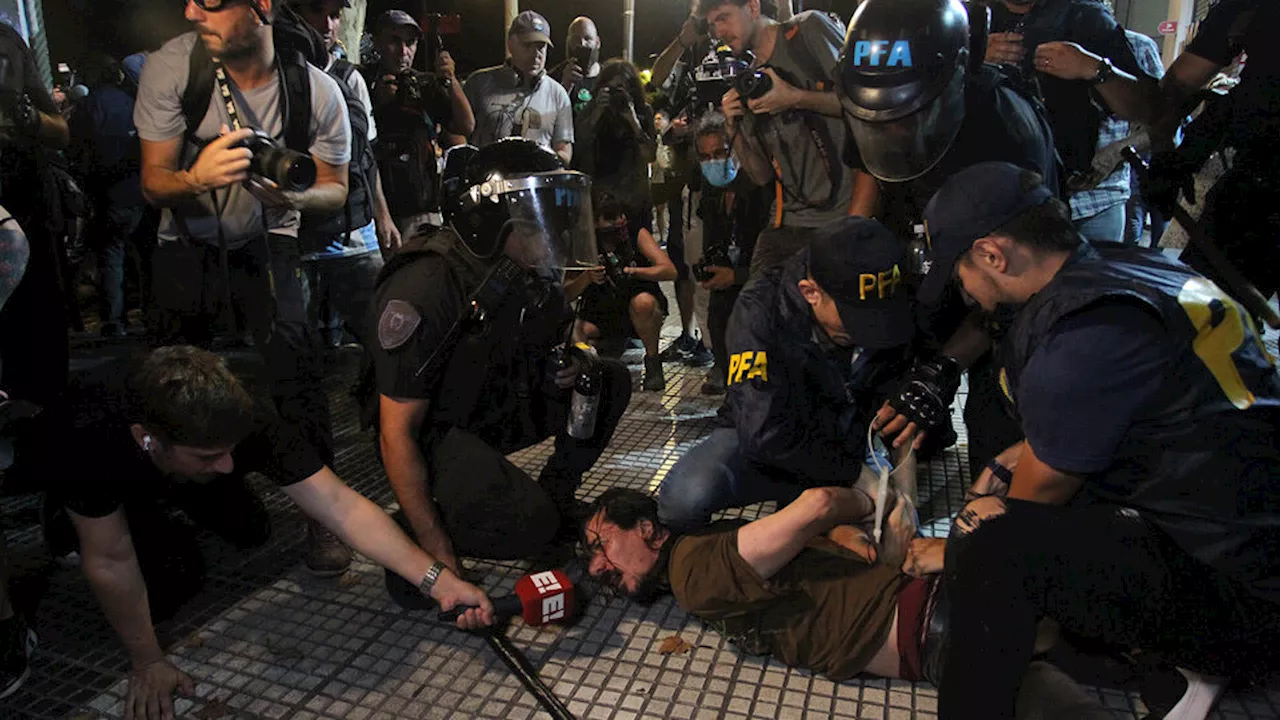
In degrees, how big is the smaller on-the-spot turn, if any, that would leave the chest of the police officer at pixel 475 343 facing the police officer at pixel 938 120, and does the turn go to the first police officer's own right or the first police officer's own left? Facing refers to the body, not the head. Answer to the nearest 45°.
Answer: approximately 45° to the first police officer's own left

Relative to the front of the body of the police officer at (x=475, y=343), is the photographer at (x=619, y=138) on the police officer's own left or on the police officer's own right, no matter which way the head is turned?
on the police officer's own left

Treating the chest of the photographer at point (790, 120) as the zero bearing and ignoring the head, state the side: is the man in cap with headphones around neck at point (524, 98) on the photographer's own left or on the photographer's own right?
on the photographer's own right

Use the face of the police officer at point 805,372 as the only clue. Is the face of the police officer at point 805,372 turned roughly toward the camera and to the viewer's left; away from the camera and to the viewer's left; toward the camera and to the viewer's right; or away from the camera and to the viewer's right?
toward the camera and to the viewer's right

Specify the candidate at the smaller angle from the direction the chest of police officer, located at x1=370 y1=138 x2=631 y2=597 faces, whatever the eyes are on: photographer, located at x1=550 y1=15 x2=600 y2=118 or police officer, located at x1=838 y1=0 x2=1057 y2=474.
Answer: the police officer

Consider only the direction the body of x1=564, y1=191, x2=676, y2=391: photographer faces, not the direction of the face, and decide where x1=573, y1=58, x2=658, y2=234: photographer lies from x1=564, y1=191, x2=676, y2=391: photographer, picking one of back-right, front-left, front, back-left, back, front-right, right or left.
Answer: back

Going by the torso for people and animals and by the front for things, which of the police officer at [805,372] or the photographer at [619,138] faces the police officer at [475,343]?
the photographer

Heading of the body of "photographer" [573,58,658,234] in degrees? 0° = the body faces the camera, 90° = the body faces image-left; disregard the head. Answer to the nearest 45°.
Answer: approximately 0°

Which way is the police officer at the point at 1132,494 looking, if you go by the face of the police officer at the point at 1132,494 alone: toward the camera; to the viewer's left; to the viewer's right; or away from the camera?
to the viewer's left
